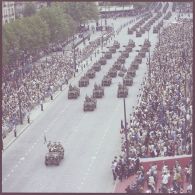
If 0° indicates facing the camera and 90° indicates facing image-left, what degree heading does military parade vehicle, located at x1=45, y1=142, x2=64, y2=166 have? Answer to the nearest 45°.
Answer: approximately 45°
